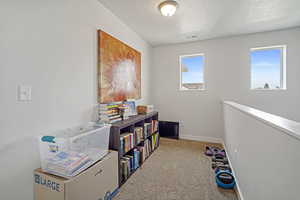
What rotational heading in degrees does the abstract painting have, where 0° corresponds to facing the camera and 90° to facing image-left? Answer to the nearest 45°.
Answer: approximately 315°

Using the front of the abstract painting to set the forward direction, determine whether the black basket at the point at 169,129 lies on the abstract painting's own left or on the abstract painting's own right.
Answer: on the abstract painting's own left

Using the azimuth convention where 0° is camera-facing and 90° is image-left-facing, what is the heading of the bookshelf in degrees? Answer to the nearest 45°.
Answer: approximately 315°

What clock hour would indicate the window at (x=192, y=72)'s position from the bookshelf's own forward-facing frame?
The window is roughly at 9 o'clock from the bookshelf.

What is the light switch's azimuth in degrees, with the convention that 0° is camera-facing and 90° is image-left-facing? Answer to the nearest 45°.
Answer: approximately 315°

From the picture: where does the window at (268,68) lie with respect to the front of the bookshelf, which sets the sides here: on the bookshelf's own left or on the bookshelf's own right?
on the bookshelf's own left
